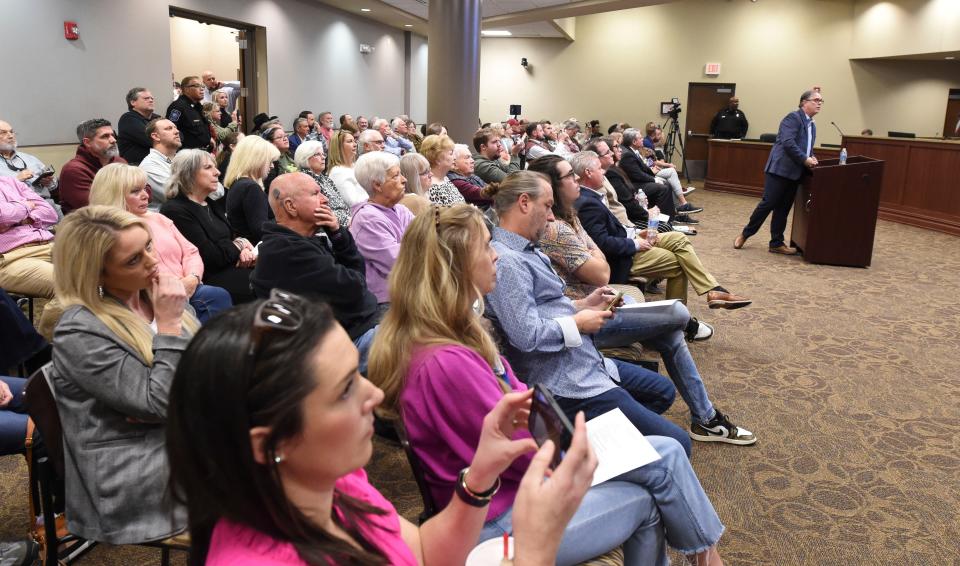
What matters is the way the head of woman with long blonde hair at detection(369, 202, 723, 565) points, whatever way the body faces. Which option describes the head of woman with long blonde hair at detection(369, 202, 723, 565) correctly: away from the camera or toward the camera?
away from the camera

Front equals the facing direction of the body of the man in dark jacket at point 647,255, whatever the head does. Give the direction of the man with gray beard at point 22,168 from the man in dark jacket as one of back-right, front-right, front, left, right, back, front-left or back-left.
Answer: back

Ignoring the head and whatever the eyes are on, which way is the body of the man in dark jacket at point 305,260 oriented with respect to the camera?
to the viewer's right

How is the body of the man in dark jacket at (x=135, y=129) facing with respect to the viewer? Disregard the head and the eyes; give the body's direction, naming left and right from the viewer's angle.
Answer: facing to the right of the viewer

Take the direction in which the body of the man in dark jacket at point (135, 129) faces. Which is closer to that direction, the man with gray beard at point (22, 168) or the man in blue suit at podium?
the man in blue suit at podium

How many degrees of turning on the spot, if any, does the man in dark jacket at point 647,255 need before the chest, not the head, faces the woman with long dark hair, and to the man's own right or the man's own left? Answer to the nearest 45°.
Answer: approximately 90° to the man's own right

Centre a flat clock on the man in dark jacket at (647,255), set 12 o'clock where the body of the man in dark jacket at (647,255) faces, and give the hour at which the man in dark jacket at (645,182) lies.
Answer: the man in dark jacket at (645,182) is roughly at 9 o'clock from the man in dark jacket at (647,255).

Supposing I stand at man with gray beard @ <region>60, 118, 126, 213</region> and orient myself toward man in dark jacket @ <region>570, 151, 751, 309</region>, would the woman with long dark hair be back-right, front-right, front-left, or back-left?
front-right

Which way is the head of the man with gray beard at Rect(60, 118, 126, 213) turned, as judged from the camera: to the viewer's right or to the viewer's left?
to the viewer's right

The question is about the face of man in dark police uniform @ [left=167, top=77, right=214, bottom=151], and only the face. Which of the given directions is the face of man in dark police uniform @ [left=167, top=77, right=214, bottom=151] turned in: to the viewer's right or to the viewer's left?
to the viewer's right

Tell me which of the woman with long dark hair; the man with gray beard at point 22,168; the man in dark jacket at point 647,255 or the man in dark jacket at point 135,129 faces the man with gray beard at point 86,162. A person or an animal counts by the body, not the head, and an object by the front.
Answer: the man with gray beard at point 22,168

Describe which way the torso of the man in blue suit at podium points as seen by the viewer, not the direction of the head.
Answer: to the viewer's right

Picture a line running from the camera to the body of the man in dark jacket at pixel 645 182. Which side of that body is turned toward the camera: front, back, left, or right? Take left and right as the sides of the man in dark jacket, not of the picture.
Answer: right

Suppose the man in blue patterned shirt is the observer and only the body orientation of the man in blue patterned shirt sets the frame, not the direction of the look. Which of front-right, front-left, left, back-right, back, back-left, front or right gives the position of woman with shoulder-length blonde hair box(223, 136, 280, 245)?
back-left

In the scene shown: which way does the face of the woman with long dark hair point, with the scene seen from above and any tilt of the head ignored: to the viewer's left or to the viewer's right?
to the viewer's right

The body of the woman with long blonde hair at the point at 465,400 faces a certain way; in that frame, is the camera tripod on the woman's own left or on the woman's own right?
on the woman's own left
